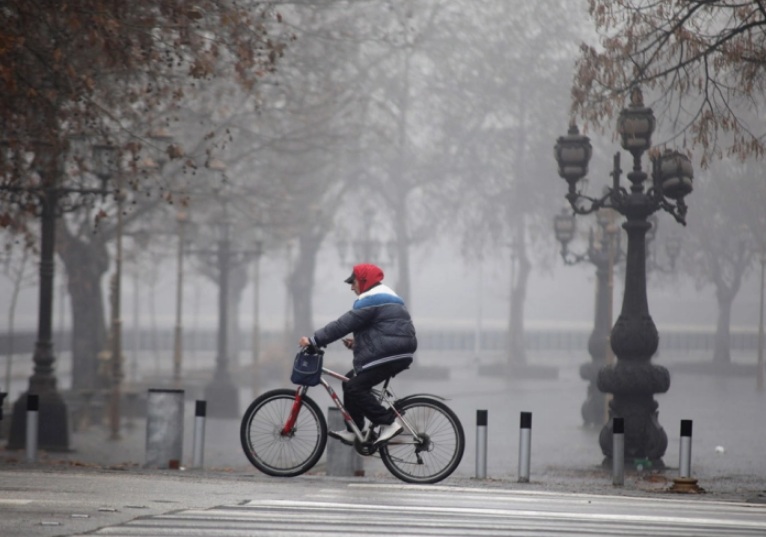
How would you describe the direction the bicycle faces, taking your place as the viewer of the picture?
facing to the left of the viewer

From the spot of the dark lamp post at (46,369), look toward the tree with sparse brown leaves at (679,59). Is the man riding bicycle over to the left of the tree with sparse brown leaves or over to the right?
right

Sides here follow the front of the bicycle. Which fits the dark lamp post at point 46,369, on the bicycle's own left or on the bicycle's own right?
on the bicycle's own right

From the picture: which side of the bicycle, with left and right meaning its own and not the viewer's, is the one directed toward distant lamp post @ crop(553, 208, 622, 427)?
right

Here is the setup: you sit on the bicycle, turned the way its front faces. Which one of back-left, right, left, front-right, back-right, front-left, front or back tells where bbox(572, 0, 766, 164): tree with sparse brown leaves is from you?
back-right
